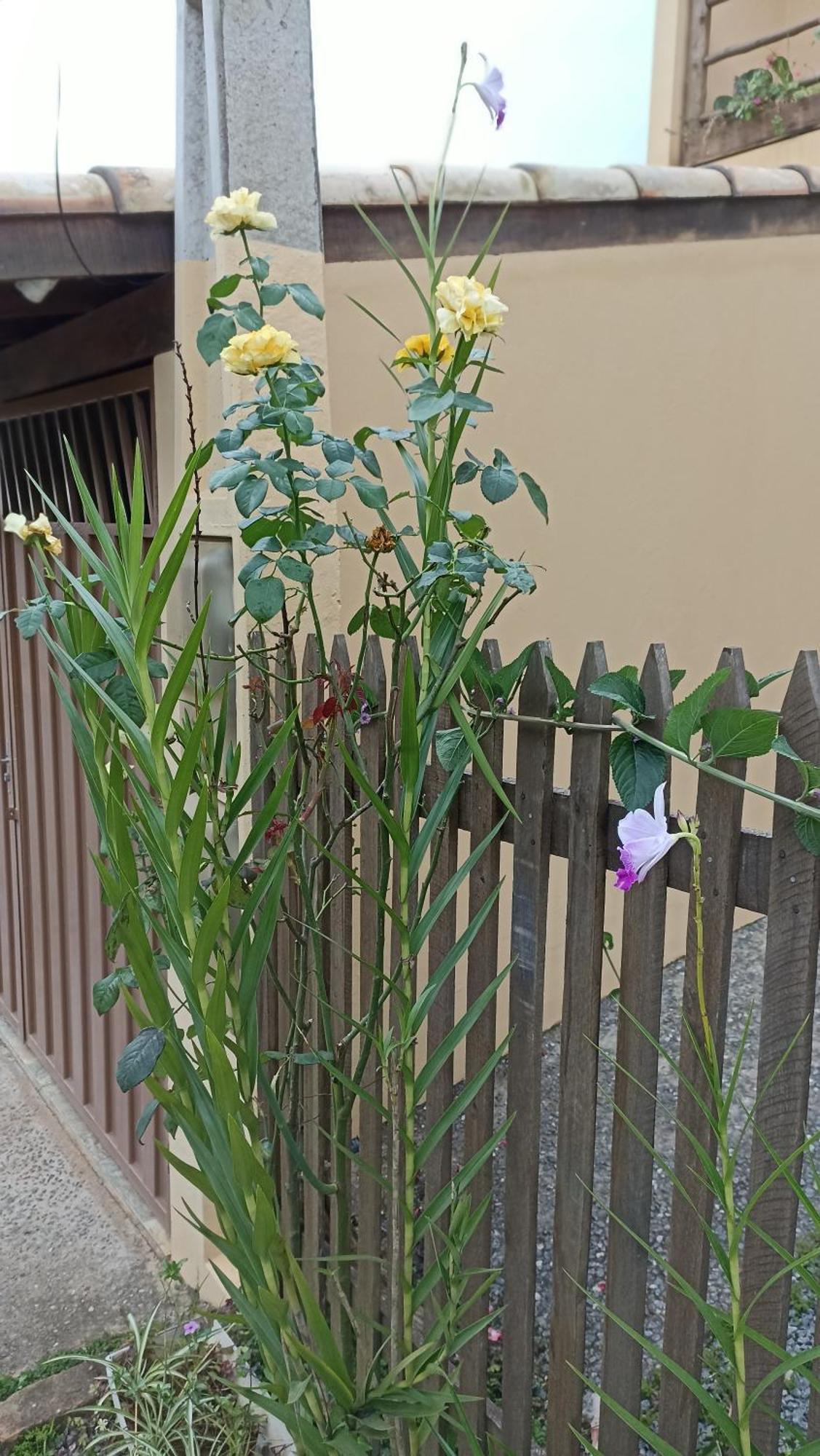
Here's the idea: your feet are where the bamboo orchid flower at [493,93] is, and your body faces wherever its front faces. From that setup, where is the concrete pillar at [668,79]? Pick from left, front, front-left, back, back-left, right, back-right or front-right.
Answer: left

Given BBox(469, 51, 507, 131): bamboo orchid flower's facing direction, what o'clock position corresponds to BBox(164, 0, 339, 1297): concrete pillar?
The concrete pillar is roughly at 8 o'clock from the bamboo orchid flower.

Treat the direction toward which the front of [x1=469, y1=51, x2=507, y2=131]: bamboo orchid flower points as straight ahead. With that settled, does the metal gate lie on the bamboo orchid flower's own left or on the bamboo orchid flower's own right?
on the bamboo orchid flower's own left

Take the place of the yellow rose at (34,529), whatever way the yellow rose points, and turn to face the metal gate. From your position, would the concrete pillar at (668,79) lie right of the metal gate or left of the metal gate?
right

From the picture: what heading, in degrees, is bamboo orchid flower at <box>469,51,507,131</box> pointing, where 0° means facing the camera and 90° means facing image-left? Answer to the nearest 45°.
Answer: approximately 270°

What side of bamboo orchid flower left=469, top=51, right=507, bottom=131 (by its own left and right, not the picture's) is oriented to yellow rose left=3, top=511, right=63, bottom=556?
back
